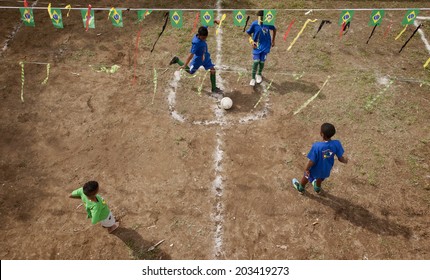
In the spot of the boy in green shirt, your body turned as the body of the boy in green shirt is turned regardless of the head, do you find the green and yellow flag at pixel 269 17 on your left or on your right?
on your right

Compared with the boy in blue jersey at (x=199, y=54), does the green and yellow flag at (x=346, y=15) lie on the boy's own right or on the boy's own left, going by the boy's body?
on the boy's own left

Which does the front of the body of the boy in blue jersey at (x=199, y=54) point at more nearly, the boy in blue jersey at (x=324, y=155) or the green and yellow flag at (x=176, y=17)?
the boy in blue jersey

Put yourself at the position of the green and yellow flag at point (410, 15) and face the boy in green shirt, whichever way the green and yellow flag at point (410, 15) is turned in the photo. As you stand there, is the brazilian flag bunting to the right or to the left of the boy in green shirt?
right

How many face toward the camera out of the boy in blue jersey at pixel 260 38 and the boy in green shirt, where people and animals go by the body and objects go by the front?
1

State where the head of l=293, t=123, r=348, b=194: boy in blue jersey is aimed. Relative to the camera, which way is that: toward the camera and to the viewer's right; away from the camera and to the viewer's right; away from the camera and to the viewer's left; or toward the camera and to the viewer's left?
away from the camera and to the viewer's left

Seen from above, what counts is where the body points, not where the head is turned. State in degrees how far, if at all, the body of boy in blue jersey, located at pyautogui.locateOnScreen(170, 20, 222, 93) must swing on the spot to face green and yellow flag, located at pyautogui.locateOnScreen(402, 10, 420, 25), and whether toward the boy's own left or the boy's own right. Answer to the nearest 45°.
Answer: approximately 45° to the boy's own left

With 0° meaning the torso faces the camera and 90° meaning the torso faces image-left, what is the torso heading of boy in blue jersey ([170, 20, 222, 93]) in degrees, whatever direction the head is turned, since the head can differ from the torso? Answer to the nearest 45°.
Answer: approximately 315°

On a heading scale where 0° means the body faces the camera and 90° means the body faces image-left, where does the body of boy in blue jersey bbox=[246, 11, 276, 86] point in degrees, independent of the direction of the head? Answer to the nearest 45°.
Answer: approximately 0°
